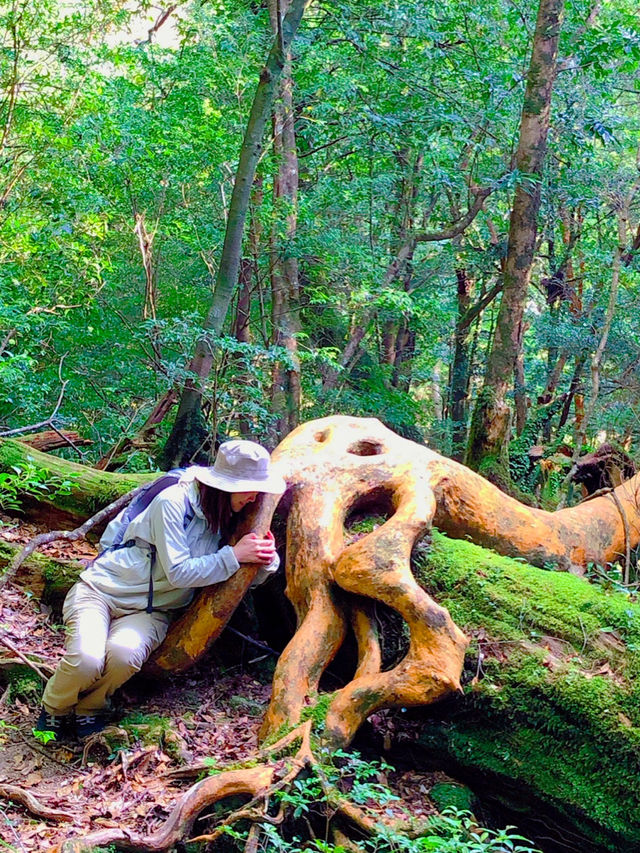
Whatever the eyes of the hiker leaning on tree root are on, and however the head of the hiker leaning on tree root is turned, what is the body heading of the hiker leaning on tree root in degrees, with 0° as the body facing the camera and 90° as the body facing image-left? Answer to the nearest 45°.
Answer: approximately 315°

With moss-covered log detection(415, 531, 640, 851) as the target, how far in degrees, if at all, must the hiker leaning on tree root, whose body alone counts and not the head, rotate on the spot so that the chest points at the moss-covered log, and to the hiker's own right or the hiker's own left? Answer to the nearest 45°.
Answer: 0° — they already face it

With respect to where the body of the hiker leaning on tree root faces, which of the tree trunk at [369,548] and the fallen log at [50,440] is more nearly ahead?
the tree trunk

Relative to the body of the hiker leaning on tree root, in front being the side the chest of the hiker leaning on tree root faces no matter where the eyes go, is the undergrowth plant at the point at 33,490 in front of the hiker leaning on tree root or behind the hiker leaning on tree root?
behind

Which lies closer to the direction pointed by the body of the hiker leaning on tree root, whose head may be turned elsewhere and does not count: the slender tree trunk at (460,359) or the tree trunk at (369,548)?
the tree trunk

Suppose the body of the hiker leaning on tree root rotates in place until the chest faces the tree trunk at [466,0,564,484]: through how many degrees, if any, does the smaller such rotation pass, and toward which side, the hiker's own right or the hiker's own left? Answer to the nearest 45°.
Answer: approximately 90° to the hiker's own left

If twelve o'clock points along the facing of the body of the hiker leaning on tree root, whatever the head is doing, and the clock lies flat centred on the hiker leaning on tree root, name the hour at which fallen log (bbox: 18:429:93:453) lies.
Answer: The fallen log is roughly at 7 o'clock from the hiker leaning on tree root.

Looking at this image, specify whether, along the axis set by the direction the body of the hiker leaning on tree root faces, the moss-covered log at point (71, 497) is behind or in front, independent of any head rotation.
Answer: behind

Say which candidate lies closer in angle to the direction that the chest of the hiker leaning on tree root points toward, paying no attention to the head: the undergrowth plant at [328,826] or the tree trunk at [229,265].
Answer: the undergrowth plant
